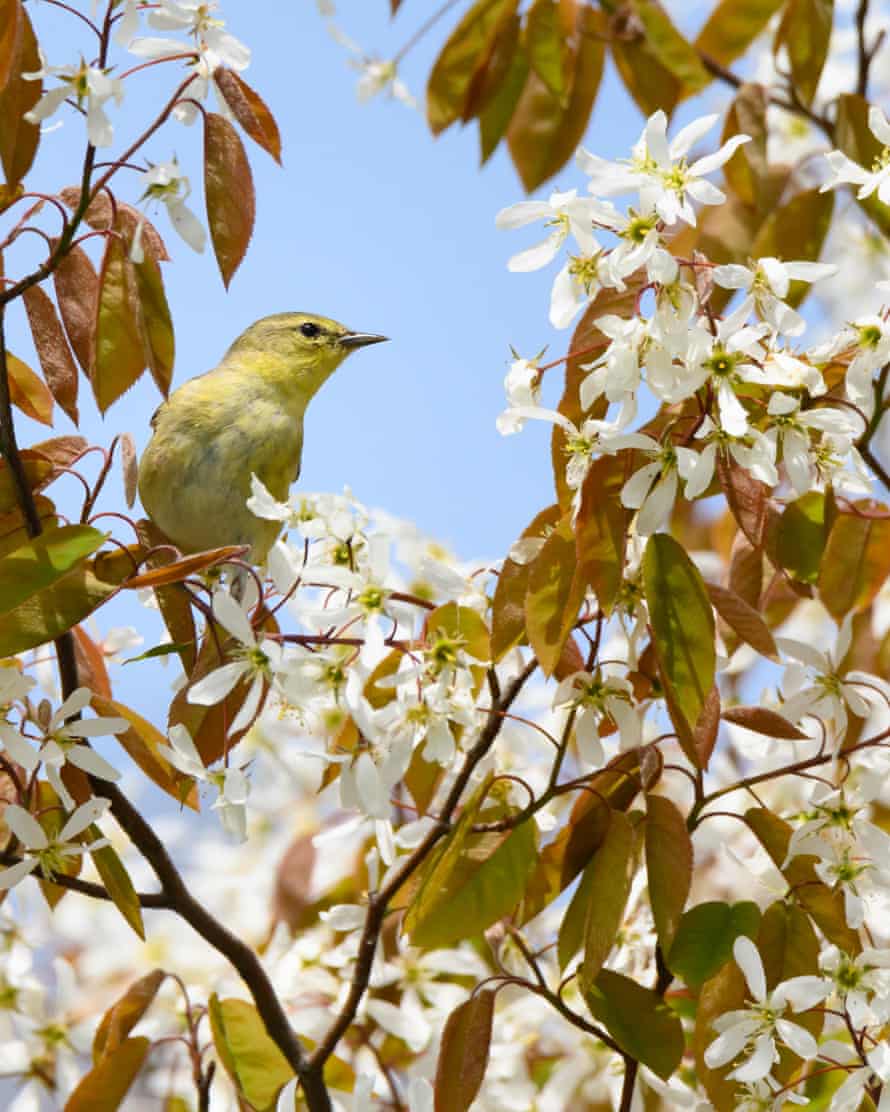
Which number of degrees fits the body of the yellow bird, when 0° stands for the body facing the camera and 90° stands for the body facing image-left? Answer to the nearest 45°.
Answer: approximately 315°
